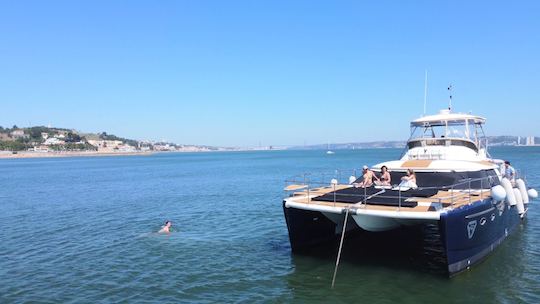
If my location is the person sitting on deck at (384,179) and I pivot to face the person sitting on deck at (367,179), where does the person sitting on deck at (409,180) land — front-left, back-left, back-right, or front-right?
back-left

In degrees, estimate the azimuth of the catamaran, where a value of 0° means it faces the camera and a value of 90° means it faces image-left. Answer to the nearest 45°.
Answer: approximately 45°
